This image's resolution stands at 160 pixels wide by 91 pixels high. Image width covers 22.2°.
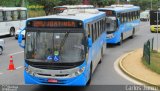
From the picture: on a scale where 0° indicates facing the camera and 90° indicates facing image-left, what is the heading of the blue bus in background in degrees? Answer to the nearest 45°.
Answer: approximately 45°

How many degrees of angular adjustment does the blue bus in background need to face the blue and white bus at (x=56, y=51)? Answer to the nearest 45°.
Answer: approximately 45° to its left

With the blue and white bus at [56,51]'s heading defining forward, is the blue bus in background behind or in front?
behind

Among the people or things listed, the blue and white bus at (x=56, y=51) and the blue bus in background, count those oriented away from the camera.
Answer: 0

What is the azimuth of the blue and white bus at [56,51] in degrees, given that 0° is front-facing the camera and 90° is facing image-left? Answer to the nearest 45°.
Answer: approximately 0°
